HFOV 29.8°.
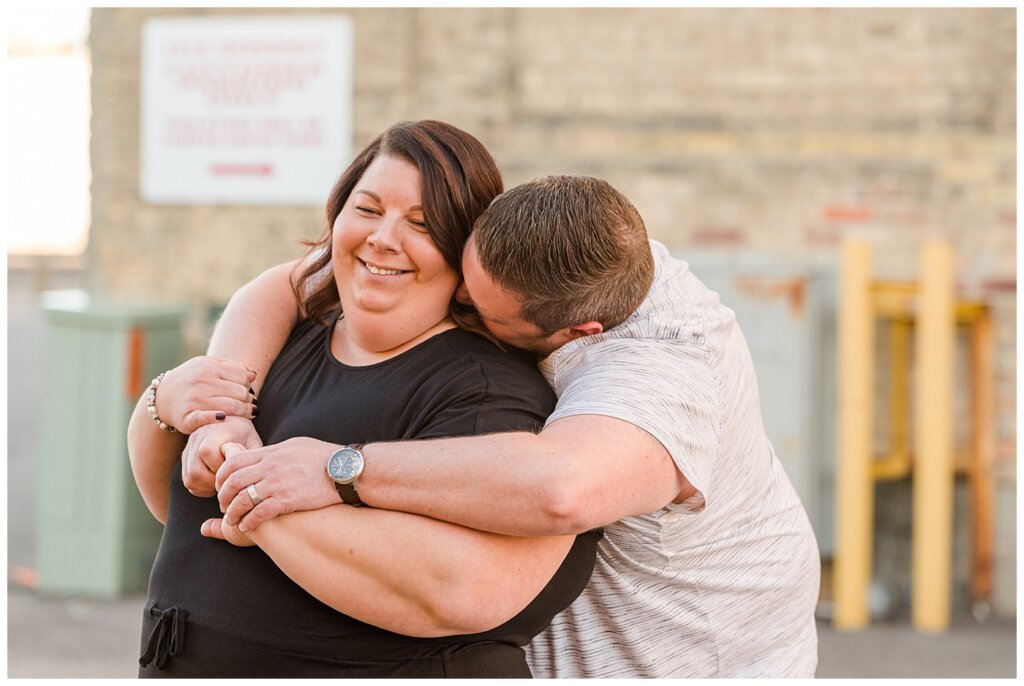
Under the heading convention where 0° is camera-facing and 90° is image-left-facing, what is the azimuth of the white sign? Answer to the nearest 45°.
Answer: approximately 0°

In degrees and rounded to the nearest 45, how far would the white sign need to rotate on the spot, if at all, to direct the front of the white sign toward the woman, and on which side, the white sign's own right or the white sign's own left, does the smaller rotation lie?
0° — it already faces them

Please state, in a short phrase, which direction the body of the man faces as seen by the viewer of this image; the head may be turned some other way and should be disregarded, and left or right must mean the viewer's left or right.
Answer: facing to the left of the viewer

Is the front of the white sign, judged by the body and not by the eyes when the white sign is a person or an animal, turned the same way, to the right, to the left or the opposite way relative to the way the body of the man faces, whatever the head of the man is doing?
to the left

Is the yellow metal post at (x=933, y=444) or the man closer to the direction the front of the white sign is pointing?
the man

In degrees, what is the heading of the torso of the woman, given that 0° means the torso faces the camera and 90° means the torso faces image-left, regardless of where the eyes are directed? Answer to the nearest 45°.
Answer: approximately 45°

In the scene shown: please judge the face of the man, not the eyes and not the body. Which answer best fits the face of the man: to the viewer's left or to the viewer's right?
to the viewer's left

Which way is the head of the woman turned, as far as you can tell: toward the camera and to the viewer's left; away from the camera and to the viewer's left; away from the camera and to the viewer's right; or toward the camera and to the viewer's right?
toward the camera and to the viewer's left

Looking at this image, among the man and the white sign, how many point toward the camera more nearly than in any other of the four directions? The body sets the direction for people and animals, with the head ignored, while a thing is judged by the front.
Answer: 1

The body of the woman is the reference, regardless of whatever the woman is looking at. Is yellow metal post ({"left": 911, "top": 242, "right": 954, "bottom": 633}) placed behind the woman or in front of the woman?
behind

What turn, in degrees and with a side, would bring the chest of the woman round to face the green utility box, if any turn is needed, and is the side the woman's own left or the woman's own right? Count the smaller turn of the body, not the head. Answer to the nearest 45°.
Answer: approximately 135° to the woman's own right
